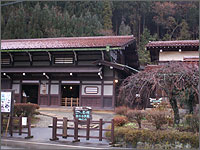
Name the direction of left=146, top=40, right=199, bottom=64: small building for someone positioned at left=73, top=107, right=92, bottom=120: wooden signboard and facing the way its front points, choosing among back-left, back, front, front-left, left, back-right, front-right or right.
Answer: back-left

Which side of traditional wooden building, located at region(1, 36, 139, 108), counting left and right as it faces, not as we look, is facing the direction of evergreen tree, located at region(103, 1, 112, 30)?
back

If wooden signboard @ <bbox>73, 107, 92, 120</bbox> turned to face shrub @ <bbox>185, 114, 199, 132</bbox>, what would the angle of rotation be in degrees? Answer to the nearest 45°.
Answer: approximately 45° to its left

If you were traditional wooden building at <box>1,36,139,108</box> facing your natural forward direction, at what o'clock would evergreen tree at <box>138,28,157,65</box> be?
The evergreen tree is roughly at 7 o'clock from the traditional wooden building.

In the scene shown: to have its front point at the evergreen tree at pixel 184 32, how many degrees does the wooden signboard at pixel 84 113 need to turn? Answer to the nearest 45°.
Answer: approximately 135° to its left

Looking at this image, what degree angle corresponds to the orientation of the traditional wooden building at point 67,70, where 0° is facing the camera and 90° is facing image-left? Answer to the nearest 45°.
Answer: approximately 0°

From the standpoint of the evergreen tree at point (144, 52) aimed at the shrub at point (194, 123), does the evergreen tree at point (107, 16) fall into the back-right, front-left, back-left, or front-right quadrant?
back-right

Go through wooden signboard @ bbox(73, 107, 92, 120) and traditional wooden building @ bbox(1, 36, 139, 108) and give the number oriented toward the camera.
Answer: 2

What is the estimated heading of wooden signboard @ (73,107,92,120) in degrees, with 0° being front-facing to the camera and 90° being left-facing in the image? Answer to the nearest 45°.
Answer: approximately 0°

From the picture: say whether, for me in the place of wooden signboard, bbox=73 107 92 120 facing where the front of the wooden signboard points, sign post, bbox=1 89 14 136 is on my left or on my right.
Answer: on my right
